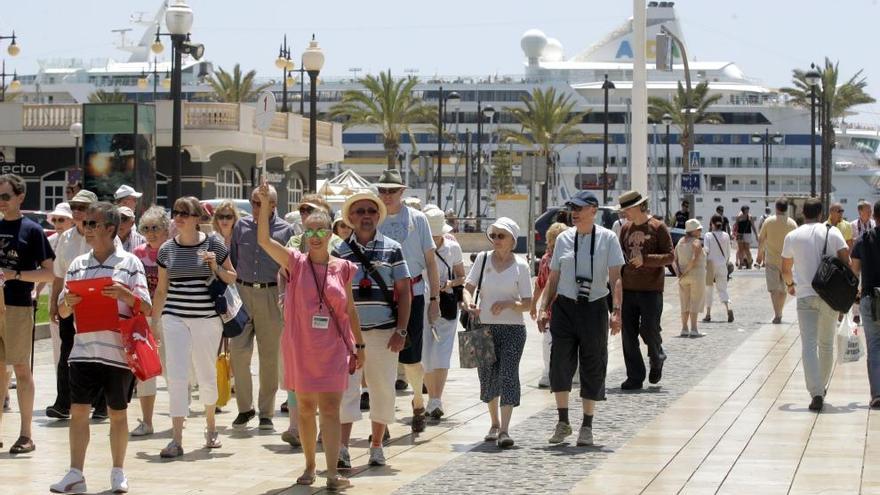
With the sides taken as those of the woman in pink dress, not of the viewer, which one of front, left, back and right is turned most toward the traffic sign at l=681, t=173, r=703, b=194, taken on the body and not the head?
back

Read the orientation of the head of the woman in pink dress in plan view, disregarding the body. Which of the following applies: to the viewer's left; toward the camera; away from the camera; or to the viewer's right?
toward the camera

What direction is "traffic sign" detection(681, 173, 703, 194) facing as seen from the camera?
toward the camera

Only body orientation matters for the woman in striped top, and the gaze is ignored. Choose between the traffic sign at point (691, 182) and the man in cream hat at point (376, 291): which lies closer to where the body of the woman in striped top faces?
the man in cream hat

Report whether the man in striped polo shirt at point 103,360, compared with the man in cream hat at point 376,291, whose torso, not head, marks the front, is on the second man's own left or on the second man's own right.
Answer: on the second man's own right

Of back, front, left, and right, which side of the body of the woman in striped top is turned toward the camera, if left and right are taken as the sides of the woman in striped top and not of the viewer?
front

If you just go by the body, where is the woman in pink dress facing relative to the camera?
toward the camera

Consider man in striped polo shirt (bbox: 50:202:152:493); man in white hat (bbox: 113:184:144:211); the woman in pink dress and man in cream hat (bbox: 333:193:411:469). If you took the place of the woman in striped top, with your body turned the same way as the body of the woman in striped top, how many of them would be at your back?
1

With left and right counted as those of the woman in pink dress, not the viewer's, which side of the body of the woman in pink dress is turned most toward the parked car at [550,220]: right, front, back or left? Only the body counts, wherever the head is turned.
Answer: back

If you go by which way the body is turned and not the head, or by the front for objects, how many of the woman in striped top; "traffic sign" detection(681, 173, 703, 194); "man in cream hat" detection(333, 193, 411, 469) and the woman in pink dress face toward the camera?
4

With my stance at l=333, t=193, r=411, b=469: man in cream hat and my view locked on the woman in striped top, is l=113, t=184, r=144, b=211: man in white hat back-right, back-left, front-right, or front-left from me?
front-right

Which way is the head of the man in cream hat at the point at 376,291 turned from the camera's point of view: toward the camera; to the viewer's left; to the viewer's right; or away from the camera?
toward the camera

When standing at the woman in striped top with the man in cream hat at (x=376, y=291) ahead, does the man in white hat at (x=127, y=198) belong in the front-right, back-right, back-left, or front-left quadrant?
back-left

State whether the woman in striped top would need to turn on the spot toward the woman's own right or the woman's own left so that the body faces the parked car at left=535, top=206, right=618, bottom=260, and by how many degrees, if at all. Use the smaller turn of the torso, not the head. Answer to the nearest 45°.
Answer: approximately 180°

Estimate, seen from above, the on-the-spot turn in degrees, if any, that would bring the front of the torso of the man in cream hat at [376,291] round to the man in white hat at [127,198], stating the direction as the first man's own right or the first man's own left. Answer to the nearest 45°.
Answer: approximately 135° to the first man's own right

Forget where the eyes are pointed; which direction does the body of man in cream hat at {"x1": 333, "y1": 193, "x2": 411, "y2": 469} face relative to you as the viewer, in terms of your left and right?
facing the viewer
